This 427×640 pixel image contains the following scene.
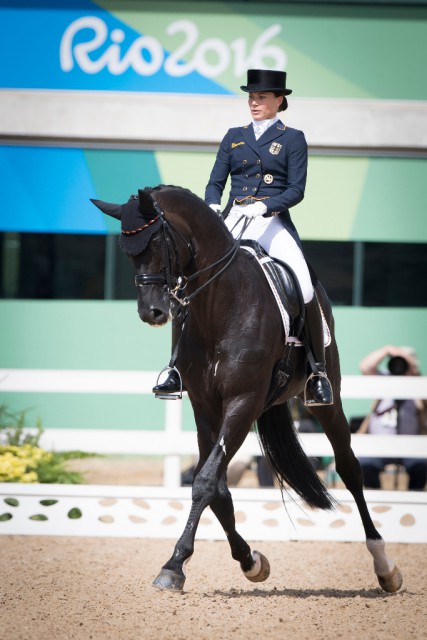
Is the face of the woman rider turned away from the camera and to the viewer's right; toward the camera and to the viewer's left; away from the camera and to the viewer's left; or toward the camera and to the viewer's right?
toward the camera and to the viewer's left

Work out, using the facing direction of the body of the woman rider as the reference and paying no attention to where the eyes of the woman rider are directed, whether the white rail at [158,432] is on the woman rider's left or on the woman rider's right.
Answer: on the woman rider's right

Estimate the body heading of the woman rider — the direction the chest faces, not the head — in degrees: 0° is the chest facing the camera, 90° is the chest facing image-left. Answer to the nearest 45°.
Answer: approximately 45°

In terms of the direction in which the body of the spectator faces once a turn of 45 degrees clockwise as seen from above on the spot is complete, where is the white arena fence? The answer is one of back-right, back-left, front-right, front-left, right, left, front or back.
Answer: front

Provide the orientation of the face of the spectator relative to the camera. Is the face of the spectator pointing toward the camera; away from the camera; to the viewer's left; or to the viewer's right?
toward the camera

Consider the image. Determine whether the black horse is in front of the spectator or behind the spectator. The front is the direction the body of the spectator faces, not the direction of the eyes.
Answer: in front

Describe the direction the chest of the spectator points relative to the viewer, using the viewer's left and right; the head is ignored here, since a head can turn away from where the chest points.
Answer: facing the viewer
